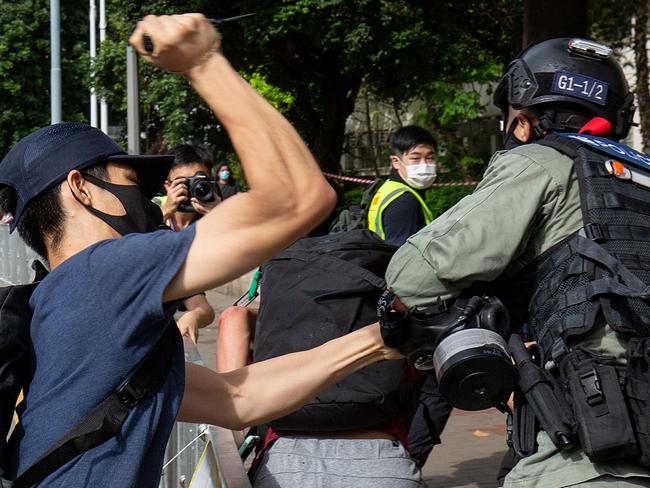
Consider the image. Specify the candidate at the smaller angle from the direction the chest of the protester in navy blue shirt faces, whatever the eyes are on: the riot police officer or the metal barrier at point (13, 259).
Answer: the riot police officer

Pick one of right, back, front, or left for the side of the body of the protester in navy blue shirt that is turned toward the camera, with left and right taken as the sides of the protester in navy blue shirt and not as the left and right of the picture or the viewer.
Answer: right

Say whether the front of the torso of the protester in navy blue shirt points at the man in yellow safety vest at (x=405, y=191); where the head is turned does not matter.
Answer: no

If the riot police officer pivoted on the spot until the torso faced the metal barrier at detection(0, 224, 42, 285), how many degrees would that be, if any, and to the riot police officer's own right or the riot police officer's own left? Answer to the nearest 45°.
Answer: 0° — they already face it

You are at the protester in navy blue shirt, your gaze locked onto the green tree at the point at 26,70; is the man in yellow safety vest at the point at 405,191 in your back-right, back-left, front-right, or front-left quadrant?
front-right

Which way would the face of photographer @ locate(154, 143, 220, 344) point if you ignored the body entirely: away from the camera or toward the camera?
toward the camera

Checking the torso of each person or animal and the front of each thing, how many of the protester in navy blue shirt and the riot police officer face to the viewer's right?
1

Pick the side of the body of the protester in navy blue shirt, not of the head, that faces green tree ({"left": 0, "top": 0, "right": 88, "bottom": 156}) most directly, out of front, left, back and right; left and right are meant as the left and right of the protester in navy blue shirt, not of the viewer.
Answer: left

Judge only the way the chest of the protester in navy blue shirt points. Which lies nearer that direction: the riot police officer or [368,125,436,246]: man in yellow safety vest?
the riot police officer

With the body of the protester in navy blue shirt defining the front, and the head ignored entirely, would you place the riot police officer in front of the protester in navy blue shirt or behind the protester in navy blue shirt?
in front

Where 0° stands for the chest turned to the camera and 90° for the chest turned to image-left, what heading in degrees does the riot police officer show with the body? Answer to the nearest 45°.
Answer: approximately 135°

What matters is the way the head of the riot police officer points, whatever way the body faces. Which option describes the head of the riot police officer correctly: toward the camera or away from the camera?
away from the camera

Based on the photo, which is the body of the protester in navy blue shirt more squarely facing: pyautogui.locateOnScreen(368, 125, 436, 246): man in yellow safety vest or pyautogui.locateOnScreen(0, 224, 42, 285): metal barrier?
the man in yellow safety vest

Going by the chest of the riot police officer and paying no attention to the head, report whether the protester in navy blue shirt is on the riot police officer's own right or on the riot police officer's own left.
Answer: on the riot police officer's own left
